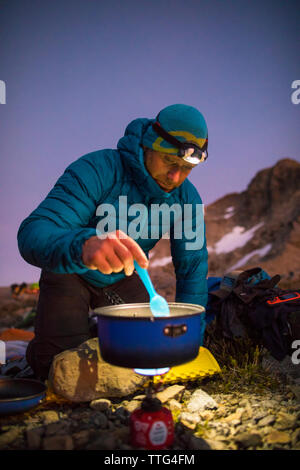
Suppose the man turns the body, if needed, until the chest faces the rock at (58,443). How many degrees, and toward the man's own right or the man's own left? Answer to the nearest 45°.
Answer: approximately 45° to the man's own right

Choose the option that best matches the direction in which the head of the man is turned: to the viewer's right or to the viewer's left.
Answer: to the viewer's right

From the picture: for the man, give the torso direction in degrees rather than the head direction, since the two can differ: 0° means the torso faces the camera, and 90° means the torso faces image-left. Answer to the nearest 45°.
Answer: approximately 315°

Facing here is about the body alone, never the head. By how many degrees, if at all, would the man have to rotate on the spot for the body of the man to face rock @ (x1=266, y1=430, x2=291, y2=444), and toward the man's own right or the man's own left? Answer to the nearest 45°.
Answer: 0° — they already face it
